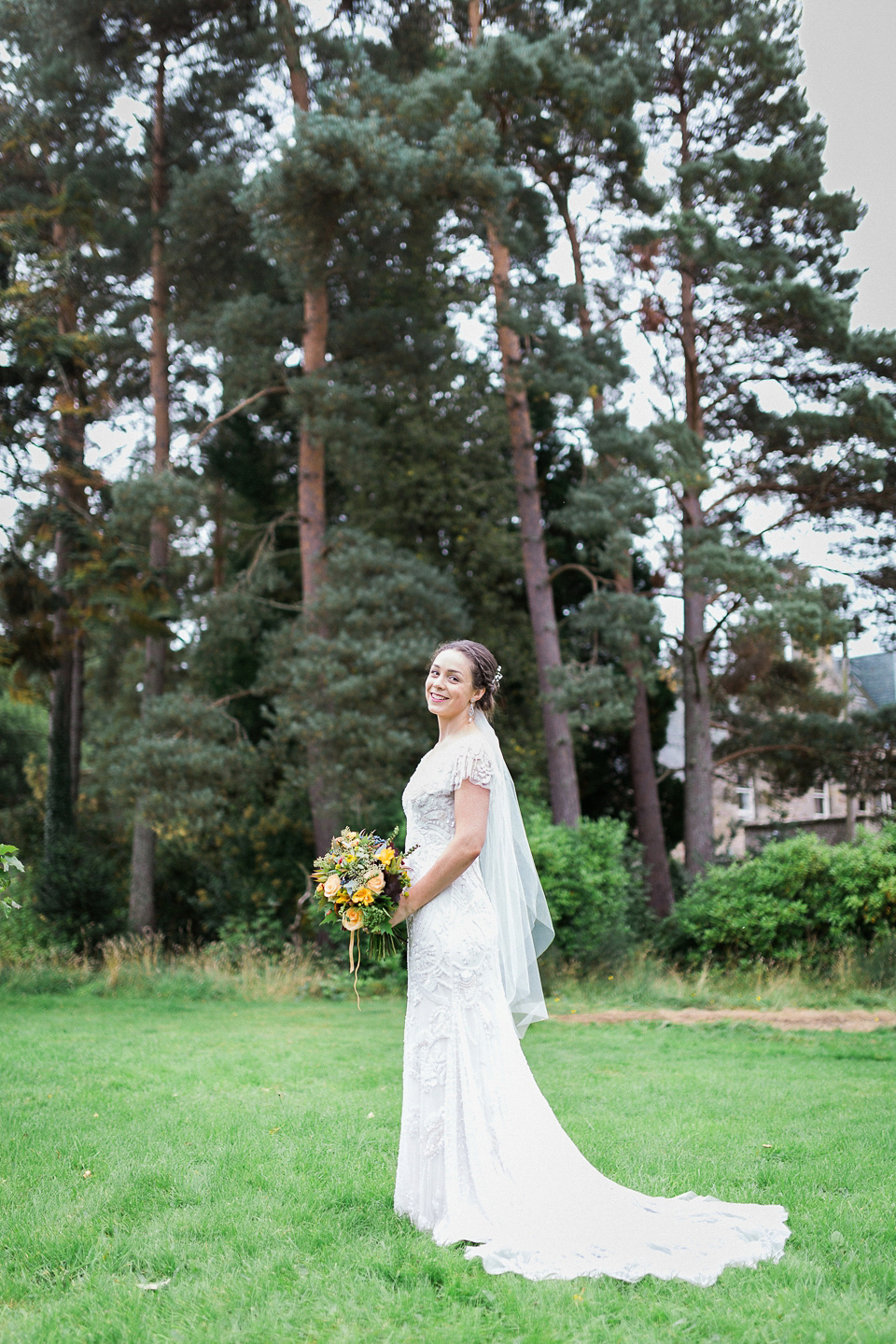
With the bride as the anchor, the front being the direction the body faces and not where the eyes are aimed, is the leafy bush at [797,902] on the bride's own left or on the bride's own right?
on the bride's own right

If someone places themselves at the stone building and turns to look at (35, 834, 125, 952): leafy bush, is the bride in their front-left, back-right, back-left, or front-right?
front-left

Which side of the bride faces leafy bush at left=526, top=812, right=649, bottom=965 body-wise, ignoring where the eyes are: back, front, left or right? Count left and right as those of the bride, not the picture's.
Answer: right

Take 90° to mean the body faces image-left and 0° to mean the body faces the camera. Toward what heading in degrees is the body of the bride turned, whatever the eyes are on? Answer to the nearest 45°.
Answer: approximately 90°

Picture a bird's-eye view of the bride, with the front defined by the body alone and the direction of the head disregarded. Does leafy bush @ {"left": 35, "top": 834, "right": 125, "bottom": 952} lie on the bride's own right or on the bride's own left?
on the bride's own right

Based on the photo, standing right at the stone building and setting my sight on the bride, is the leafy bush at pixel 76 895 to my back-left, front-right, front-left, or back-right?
front-right

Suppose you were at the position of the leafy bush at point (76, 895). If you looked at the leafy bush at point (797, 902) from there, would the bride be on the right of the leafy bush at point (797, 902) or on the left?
right

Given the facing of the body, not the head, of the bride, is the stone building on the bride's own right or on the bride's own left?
on the bride's own right
